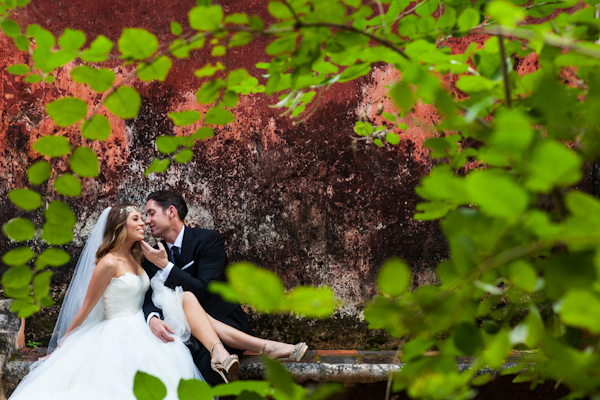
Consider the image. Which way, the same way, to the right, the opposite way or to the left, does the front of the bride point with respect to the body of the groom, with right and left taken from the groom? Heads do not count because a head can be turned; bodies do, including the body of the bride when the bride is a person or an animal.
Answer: to the left

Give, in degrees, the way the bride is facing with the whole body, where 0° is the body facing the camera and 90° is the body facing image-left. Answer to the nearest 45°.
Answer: approximately 315°

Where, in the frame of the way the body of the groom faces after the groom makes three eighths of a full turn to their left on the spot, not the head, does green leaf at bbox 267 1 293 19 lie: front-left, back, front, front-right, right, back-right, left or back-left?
right

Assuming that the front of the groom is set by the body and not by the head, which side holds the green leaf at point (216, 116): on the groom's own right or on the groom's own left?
on the groom's own left

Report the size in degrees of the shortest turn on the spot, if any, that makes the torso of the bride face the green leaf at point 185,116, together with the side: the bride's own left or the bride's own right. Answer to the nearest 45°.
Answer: approximately 45° to the bride's own right

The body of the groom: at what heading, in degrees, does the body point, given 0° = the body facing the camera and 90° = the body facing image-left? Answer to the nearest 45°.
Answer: approximately 45°

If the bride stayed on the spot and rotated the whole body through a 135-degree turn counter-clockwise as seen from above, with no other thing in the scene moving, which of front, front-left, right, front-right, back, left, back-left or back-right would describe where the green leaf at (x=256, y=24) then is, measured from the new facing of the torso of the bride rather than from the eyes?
back
